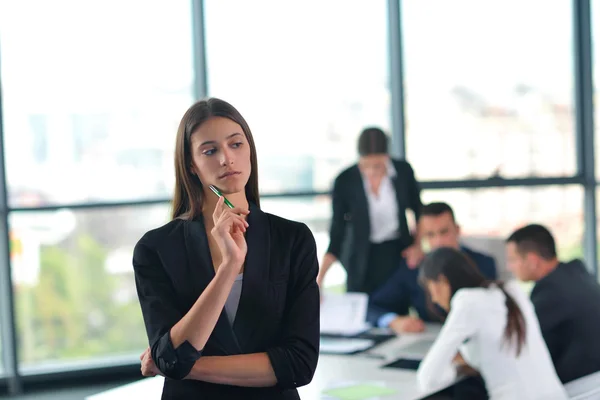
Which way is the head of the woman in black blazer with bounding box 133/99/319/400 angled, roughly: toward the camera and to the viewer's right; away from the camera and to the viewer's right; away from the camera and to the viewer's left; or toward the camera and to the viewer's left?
toward the camera and to the viewer's right

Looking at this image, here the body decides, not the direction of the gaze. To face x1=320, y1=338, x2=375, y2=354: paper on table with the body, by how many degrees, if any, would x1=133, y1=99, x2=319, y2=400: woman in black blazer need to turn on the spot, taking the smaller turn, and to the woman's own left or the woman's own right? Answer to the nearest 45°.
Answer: approximately 180°

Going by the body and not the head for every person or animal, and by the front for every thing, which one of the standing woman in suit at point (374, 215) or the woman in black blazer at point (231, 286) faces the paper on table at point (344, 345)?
the standing woman in suit

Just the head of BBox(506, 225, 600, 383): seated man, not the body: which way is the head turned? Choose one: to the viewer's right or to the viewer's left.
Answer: to the viewer's left

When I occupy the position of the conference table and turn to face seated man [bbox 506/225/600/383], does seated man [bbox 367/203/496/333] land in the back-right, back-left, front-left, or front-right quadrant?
front-left

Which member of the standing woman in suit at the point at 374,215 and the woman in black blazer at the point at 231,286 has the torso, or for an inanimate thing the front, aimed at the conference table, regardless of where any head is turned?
the standing woman in suit

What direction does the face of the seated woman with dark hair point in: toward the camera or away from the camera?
away from the camera

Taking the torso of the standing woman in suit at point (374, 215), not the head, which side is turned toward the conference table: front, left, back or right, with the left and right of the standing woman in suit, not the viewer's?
front

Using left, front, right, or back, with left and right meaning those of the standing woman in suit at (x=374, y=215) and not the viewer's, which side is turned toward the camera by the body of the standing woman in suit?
front

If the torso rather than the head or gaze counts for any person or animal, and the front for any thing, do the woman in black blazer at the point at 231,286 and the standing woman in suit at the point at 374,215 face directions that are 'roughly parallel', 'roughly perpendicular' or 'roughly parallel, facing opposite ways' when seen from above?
roughly parallel

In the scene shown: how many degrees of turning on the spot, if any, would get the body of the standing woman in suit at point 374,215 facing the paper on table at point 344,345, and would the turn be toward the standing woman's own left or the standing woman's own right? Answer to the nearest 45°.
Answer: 0° — they already face it

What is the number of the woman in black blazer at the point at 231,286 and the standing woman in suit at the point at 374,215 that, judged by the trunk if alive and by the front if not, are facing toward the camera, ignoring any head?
2
